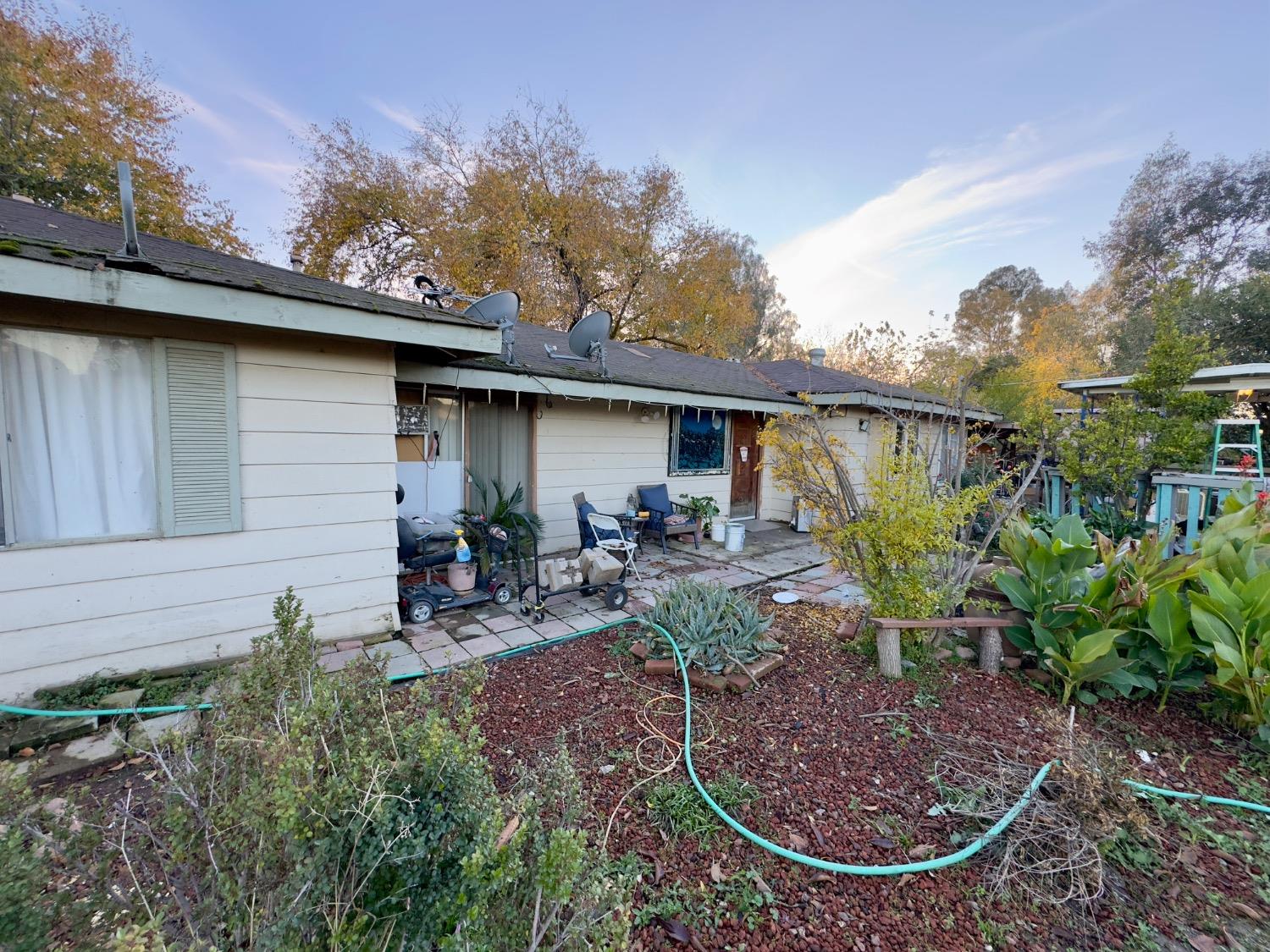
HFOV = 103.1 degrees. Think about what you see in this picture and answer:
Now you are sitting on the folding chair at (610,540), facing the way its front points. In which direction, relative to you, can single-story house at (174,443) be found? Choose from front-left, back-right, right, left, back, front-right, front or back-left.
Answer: right

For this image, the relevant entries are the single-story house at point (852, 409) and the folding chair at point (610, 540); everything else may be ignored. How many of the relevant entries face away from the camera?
0

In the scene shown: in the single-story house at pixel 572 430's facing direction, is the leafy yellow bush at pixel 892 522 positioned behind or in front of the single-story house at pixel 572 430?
in front

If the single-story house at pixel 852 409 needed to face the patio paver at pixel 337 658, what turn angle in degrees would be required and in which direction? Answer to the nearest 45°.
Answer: approximately 45° to its right

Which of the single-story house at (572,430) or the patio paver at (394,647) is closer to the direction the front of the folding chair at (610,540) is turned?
the patio paver

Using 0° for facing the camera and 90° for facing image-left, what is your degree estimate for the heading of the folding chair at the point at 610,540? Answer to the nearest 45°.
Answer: approximately 315°

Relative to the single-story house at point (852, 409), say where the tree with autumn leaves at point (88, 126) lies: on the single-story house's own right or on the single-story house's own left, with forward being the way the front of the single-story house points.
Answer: on the single-story house's own right

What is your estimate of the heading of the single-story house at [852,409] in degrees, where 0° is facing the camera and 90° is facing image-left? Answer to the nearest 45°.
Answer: approximately 315°

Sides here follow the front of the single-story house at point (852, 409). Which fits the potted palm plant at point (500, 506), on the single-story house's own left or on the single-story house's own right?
on the single-story house's own right

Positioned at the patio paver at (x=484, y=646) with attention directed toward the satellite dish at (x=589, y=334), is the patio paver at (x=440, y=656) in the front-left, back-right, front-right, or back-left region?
back-left

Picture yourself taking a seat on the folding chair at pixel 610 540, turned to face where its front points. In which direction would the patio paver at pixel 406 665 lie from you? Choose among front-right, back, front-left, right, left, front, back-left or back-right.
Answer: right
